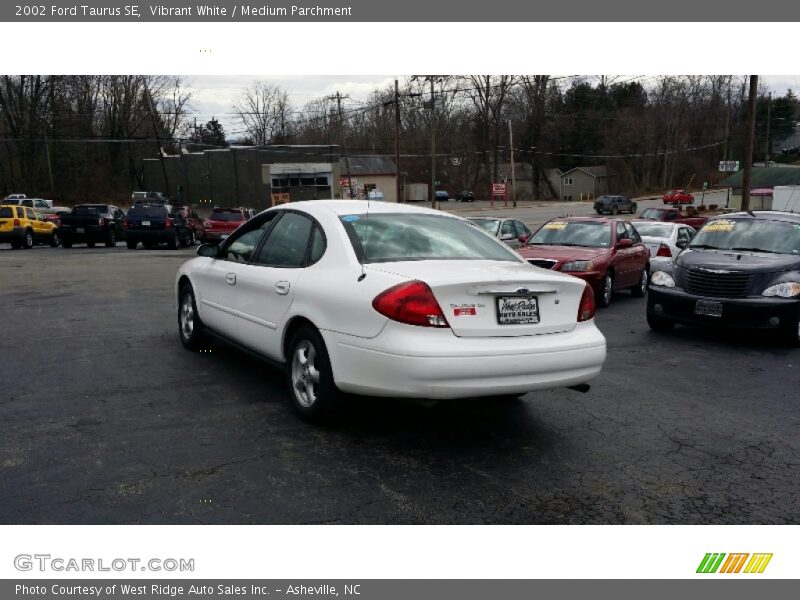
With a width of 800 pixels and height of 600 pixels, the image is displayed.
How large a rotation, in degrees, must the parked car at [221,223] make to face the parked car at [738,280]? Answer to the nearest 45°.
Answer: approximately 135° to its right

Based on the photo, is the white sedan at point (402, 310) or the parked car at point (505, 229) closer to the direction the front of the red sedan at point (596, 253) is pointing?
the white sedan

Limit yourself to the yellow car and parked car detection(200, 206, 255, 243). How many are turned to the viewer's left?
0

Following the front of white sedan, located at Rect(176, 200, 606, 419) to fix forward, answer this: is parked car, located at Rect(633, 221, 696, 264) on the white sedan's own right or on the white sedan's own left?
on the white sedan's own right

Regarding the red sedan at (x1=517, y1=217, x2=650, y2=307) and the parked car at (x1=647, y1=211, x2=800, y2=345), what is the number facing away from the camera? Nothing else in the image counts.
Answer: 0

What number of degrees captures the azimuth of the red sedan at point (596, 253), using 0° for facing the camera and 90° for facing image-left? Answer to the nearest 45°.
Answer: approximately 45°

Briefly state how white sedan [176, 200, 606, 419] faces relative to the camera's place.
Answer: facing away from the viewer and to the left of the viewer

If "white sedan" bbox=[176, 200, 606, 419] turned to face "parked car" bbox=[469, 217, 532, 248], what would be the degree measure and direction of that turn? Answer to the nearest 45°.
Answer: approximately 45° to its right

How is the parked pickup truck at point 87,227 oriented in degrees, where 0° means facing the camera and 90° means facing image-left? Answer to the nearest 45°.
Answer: approximately 225°

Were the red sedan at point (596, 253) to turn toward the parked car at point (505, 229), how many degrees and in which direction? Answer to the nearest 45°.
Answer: approximately 90° to its right

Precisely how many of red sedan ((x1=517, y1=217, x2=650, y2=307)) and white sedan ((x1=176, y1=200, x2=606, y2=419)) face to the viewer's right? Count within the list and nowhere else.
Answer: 0

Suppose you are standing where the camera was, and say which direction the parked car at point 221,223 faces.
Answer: facing away from the viewer and to the right of the viewer

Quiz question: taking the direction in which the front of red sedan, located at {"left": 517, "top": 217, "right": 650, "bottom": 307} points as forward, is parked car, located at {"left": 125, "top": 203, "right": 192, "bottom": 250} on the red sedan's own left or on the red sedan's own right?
on the red sedan's own right
